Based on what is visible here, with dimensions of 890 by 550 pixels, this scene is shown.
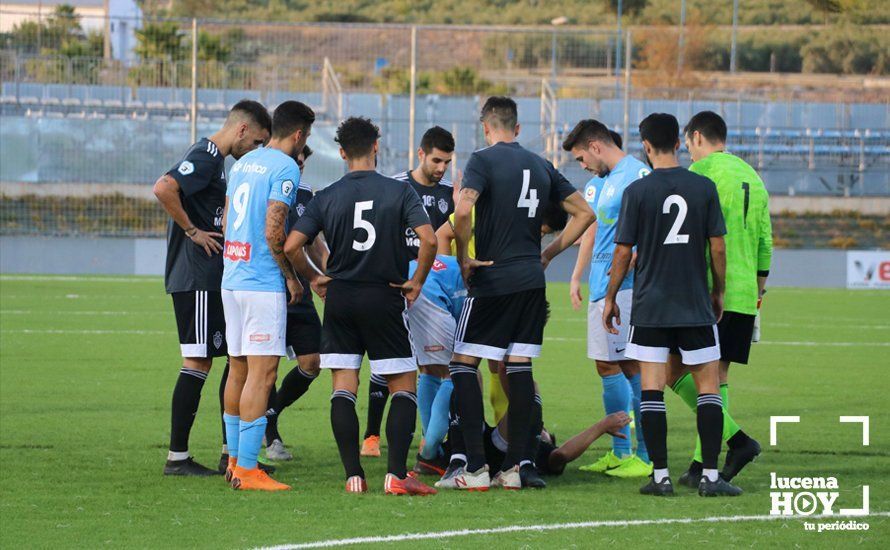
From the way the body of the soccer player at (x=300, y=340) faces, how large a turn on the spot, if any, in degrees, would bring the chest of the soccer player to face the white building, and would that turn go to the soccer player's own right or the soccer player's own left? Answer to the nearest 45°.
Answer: approximately 135° to the soccer player's own left

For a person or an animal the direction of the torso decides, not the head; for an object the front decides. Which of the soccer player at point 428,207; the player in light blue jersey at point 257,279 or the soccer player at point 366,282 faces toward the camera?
the soccer player at point 428,207

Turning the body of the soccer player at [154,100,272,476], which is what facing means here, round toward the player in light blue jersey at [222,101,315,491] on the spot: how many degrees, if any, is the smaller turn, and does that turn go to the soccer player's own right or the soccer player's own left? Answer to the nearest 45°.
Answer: approximately 45° to the soccer player's own right

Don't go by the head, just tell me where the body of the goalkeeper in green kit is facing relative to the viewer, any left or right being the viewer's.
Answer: facing away from the viewer and to the left of the viewer

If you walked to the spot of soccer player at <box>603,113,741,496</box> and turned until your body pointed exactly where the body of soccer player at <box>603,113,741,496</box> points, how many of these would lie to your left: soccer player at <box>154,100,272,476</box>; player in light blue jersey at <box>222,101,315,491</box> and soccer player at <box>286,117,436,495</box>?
3

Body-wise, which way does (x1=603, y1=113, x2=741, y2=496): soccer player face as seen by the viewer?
away from the camera

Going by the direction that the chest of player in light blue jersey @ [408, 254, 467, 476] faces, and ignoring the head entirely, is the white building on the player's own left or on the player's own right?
on the player's own left

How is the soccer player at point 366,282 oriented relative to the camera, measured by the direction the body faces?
away from the camera

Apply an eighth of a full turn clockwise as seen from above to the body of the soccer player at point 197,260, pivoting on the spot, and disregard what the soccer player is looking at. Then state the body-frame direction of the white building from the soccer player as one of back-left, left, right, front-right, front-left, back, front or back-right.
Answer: back-left

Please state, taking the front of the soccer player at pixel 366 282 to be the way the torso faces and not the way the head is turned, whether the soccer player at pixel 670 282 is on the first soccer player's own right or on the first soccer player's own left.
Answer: on the first soccer player's own right
